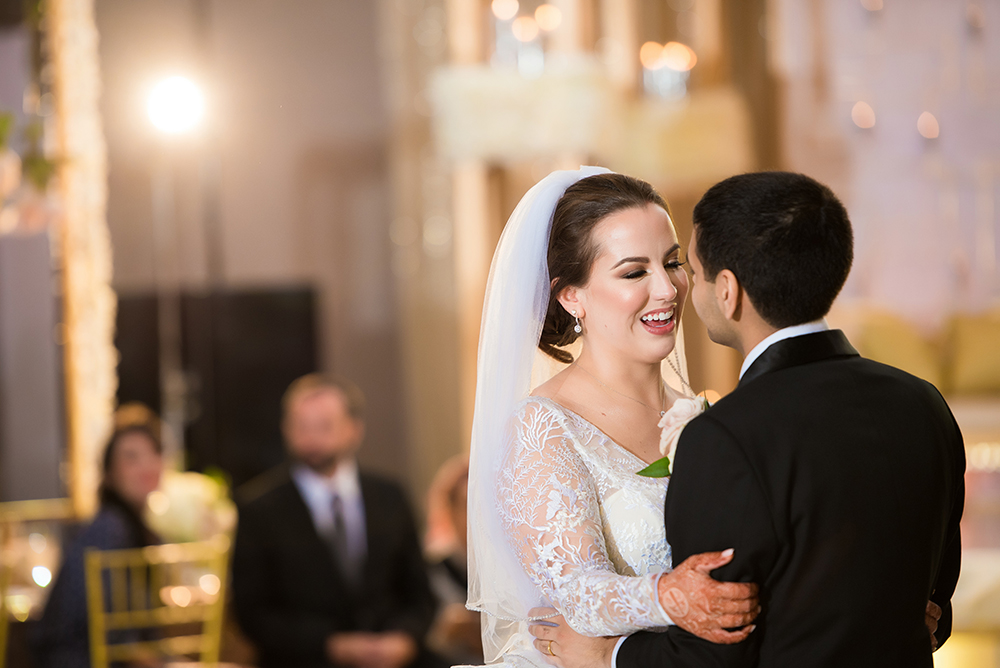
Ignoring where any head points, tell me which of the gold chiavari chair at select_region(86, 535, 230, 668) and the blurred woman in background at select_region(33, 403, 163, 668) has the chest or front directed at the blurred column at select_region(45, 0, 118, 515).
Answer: the gold chiavari chair

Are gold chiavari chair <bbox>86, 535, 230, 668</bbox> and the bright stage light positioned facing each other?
yes

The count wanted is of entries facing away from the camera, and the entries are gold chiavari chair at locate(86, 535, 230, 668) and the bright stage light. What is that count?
1

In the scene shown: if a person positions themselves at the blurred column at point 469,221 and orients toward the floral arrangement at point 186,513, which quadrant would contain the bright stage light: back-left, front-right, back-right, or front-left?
front-right

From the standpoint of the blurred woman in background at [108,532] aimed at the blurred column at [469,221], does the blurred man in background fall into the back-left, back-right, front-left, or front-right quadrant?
front-right

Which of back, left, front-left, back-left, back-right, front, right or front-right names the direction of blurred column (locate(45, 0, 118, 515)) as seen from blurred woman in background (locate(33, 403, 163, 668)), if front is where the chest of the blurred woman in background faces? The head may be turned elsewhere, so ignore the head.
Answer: back-left

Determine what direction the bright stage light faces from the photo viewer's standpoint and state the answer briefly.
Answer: facing the viewer

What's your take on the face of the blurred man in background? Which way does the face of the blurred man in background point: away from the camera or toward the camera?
toward the camera

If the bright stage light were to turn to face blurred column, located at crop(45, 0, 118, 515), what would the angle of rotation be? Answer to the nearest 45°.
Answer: approximately 45° to its right

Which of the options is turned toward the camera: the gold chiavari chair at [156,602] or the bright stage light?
the bright stage light

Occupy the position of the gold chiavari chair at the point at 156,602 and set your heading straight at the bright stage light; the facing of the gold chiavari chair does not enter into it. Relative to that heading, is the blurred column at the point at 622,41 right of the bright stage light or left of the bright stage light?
right

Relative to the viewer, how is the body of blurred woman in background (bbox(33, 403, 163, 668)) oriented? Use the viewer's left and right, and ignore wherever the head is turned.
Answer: facing the viewer and to the right of the viewer

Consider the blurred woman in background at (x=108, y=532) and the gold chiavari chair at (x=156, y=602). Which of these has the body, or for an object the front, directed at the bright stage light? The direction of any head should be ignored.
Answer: the gold chiavari chair

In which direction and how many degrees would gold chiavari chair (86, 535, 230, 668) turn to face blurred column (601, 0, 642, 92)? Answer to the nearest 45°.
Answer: approximately 45° to its right

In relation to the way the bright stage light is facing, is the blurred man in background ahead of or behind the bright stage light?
ahead

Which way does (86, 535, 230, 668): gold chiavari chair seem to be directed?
away from the camera

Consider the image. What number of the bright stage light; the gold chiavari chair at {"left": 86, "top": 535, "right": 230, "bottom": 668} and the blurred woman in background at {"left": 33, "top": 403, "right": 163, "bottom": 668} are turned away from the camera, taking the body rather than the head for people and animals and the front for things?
1
